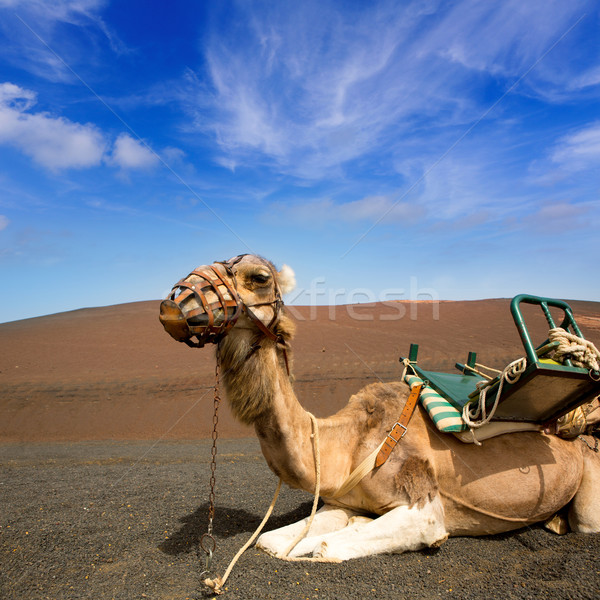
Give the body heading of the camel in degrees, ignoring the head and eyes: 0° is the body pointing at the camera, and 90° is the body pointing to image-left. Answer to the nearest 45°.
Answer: approximately 90°
